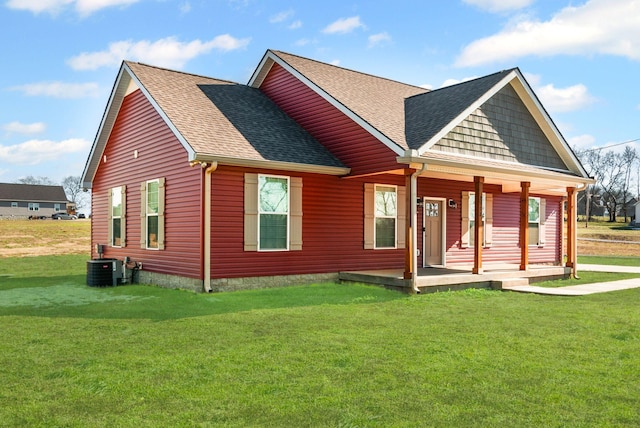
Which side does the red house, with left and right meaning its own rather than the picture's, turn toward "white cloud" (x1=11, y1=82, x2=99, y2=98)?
back

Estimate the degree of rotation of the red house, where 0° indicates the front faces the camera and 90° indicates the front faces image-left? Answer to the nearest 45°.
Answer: approximately 315°
